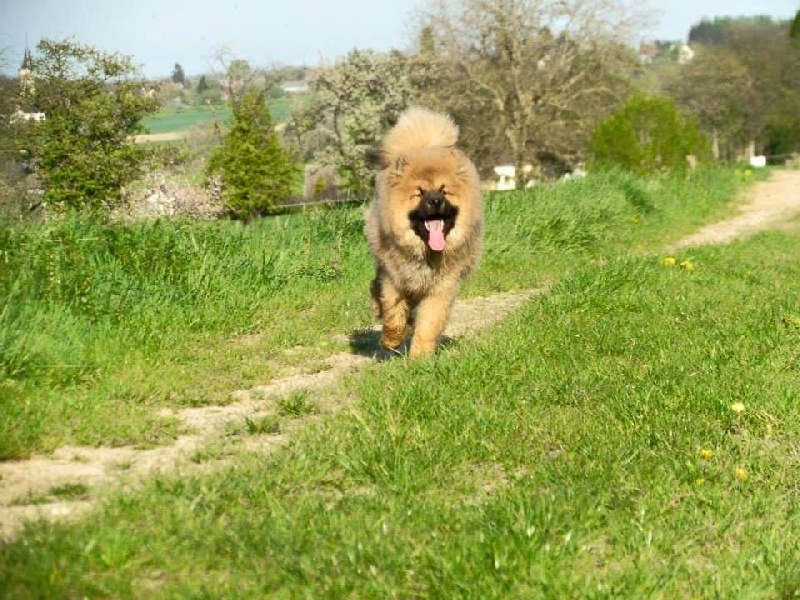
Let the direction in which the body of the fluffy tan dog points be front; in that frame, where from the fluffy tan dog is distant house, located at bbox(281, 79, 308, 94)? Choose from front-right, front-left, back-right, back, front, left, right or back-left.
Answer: back

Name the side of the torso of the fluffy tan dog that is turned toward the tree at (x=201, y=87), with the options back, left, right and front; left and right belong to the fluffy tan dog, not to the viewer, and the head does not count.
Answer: back

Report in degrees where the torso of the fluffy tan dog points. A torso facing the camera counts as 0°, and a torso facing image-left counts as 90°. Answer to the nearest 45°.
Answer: approximately 0°

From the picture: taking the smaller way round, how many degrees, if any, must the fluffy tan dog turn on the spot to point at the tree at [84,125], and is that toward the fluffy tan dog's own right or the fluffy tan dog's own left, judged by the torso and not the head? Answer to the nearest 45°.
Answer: approximately 135° to the fluffy tan dog's own right

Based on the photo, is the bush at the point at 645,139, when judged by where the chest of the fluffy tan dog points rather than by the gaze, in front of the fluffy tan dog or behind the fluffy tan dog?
behind

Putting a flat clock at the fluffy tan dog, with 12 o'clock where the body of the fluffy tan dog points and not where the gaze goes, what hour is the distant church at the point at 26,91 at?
The distant church is roughly at 5 o'clock from the fluffy tan dog.

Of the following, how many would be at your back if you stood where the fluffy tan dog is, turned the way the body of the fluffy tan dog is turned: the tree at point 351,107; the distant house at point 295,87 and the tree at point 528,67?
3

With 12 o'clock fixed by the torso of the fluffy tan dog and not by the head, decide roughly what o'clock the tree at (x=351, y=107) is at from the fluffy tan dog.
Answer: The tree is roughly at 6 o'clock from the fluffy tan dog.

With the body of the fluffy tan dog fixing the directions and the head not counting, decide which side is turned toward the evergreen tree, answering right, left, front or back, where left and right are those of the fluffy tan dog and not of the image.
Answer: back

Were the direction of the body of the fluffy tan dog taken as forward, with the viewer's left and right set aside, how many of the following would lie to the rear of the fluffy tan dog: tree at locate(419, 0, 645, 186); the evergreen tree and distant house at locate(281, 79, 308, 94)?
3

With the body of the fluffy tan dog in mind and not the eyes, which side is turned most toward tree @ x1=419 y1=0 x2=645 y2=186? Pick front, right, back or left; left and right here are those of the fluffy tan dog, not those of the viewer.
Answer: back
